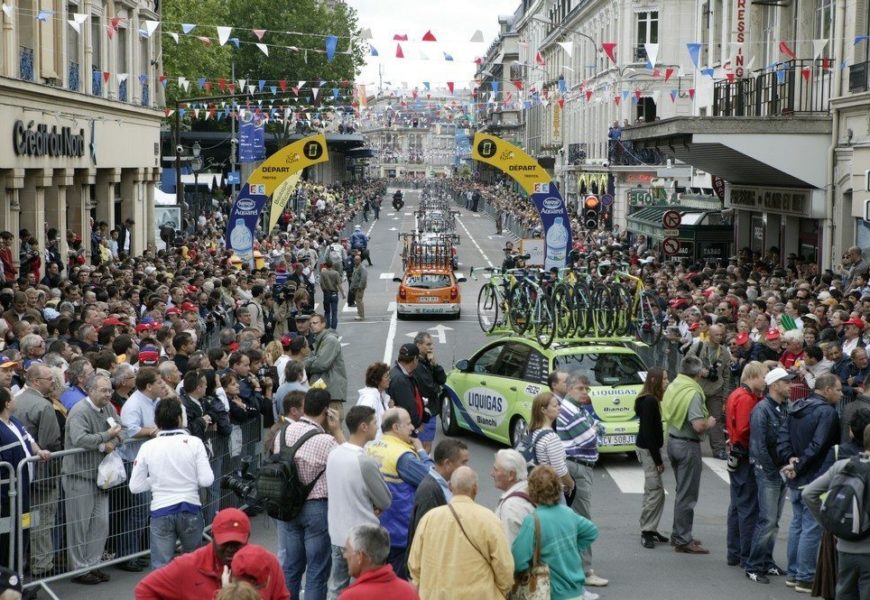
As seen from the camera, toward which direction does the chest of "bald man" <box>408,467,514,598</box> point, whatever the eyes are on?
away from the camera

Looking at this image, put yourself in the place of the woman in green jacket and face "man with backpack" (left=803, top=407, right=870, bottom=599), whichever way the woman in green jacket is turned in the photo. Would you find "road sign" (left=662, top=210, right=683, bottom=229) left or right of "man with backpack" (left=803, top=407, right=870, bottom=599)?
left

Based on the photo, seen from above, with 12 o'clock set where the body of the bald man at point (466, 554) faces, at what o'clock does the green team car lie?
The green team car is roughly at 12 o'clock from the bald man.

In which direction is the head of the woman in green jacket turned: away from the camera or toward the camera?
away from the camera

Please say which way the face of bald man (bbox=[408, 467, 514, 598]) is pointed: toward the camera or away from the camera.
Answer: away from the camera

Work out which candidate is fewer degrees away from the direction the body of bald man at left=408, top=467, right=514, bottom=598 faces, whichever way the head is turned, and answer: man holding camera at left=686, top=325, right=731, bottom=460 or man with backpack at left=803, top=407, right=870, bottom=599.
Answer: the man holding camera

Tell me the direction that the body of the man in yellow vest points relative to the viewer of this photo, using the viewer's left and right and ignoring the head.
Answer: facing away from the viewer and to the right of the viewer
